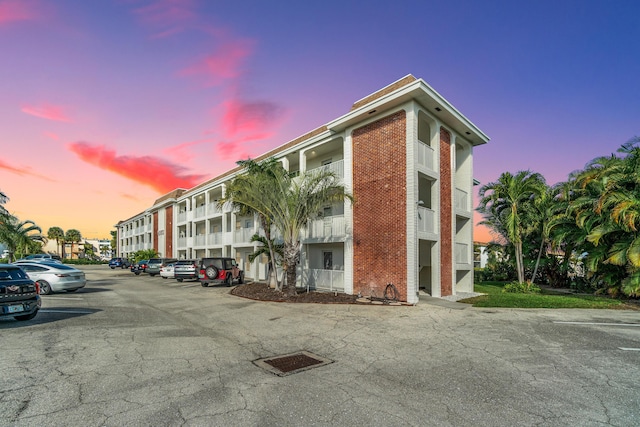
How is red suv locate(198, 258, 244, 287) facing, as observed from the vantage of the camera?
facing away from the viewer and to the right of the viewer

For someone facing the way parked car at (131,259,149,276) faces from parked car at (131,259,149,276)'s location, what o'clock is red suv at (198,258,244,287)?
The red suv is roughly at 4 o'clock from the parked car.

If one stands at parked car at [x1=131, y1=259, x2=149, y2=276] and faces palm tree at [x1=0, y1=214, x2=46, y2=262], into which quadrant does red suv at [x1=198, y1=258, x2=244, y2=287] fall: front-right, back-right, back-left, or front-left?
back-left

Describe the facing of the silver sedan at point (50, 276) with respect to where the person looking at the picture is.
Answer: facing away from the viewer and to the left of the viewer

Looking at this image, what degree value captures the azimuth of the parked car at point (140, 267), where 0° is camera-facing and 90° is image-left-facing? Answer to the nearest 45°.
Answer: approximately 225°
